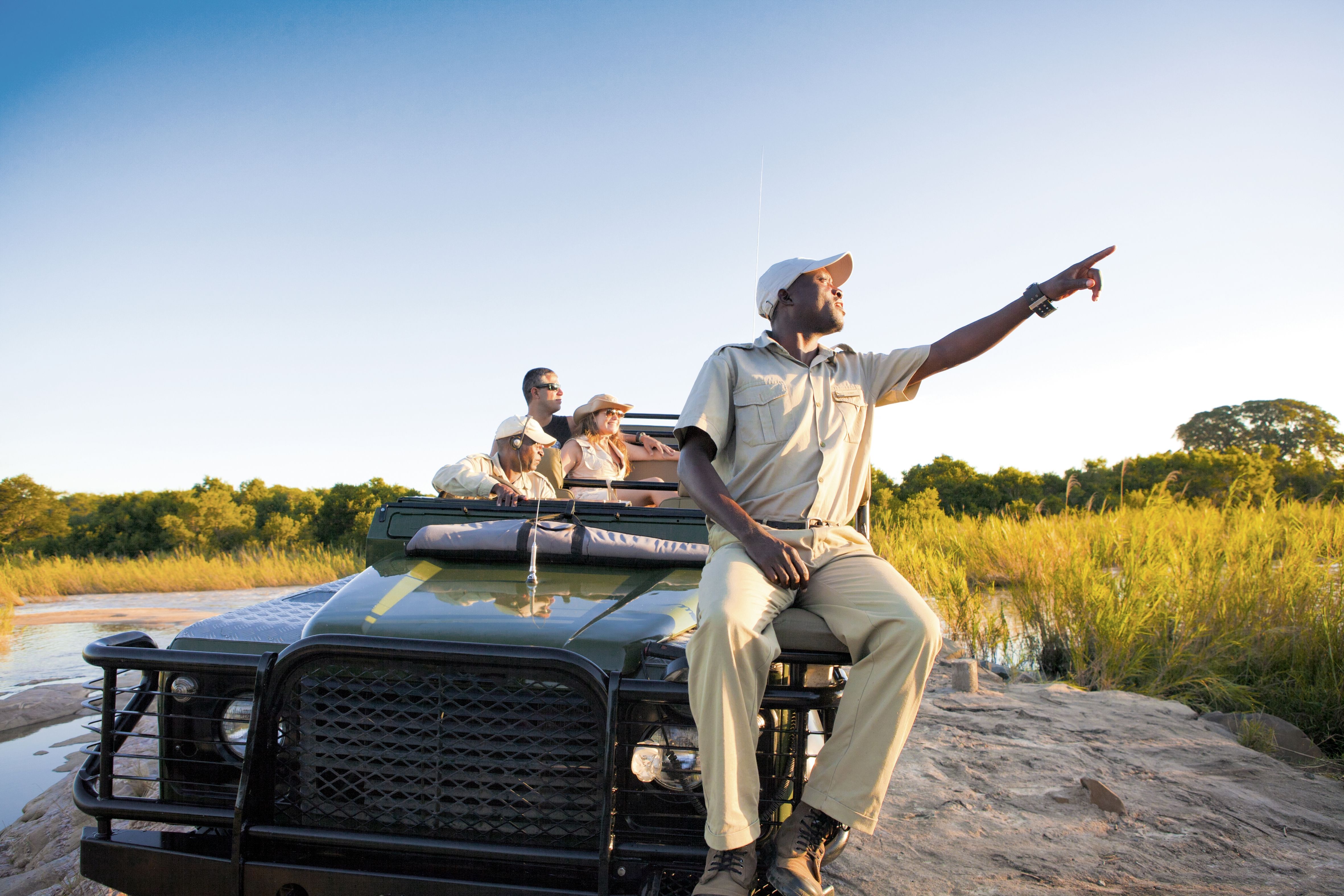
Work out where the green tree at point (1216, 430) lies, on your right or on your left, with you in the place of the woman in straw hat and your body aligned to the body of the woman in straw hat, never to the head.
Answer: on your left

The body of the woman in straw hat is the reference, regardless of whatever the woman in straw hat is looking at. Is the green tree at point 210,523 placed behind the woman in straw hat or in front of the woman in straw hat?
behind

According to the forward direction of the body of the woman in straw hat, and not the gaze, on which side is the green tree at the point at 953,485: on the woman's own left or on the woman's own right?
on the woman's own left

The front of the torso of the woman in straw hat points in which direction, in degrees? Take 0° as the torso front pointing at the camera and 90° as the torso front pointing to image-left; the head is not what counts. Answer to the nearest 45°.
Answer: approximately 315°

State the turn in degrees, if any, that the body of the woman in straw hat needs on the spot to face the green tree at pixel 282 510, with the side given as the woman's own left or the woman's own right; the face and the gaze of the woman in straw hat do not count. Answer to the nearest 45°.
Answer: approximately 180°

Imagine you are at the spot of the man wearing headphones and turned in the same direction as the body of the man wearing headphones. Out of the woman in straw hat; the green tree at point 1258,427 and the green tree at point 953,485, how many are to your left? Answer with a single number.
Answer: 3

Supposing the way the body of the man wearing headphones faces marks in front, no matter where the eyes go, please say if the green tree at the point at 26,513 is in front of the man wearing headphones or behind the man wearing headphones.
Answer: behind

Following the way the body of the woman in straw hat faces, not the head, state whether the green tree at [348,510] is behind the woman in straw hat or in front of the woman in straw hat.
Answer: behind

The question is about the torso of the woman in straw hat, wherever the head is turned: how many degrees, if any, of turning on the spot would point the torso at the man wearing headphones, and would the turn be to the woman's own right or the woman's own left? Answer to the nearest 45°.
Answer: approximately 90° to the woman's own right

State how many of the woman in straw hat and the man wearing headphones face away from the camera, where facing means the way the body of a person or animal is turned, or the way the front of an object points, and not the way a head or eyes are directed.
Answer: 0

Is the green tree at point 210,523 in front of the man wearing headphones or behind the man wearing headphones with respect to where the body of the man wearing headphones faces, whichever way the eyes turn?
behind
